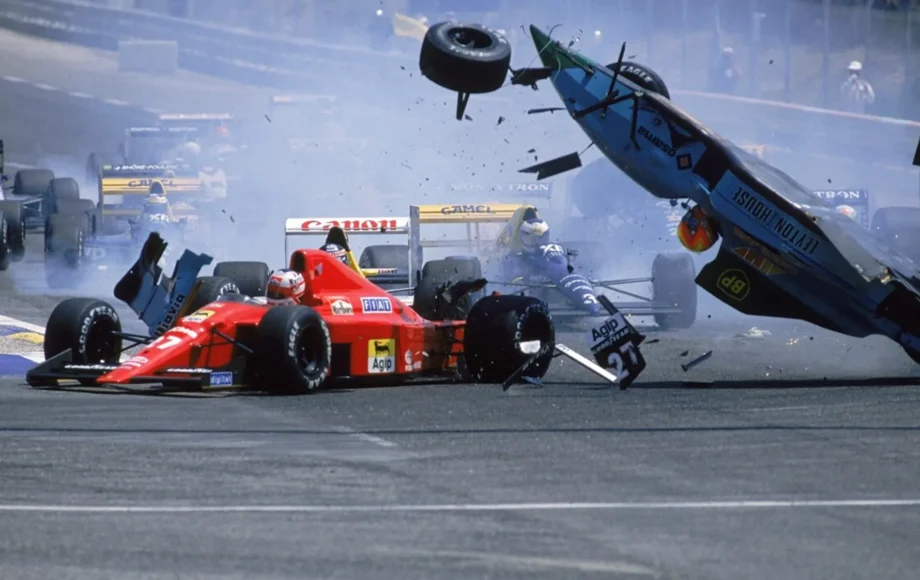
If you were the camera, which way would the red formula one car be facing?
facing the viewer and to the left of the viewer

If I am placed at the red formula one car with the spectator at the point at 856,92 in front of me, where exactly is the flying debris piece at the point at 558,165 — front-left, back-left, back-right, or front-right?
front-right

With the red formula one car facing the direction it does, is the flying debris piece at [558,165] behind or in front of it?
behind

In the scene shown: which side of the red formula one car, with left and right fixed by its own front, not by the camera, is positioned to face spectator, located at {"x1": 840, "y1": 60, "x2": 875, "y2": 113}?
back
